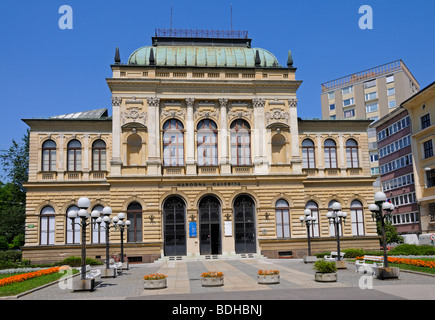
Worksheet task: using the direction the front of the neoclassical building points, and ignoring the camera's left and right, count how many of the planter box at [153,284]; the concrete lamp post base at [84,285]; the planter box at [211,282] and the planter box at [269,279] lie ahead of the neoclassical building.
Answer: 4

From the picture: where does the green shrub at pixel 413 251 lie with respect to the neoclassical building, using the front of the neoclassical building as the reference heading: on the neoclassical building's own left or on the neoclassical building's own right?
on the neoclassical building's own left

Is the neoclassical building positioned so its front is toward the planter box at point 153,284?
yes

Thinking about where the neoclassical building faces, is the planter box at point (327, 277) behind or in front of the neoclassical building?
in front

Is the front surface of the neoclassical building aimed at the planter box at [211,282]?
yes

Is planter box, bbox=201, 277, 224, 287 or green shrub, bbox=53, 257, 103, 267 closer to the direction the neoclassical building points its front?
the planter box

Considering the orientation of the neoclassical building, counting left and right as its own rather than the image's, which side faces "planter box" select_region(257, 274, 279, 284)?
front

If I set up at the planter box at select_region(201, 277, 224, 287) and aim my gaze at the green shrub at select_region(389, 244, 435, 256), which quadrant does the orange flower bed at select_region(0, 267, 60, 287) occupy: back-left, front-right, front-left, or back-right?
back-left

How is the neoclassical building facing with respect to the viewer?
toward the camera

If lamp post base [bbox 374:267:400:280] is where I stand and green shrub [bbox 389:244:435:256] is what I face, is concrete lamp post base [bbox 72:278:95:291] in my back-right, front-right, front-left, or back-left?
back-left

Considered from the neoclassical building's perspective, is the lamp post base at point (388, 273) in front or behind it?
in front

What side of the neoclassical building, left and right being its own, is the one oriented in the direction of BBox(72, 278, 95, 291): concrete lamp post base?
front
